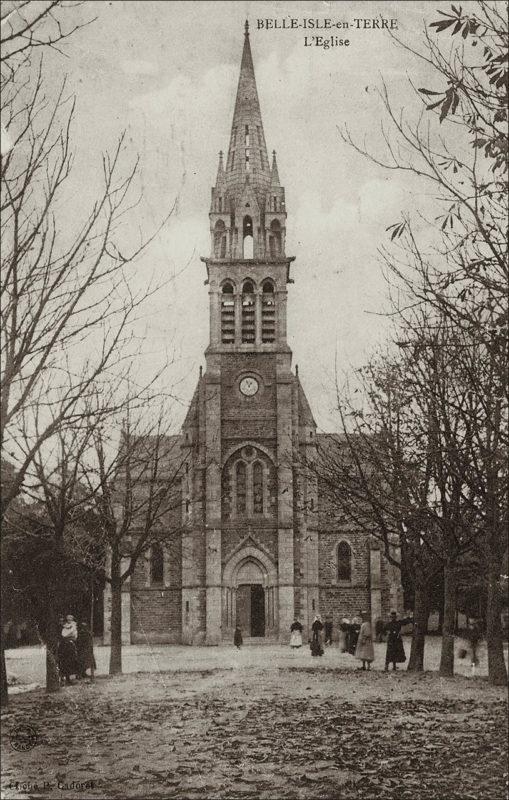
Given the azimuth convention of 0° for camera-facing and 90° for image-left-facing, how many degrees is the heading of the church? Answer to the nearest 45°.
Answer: approximately 0°

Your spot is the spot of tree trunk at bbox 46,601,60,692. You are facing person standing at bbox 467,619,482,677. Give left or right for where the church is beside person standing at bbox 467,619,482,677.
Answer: left

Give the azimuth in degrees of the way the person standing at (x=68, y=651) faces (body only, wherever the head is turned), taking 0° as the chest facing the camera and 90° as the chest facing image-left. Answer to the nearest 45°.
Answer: approximately 0°

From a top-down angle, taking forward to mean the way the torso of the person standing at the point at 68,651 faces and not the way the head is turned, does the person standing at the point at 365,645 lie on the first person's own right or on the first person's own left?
on the first person's own left

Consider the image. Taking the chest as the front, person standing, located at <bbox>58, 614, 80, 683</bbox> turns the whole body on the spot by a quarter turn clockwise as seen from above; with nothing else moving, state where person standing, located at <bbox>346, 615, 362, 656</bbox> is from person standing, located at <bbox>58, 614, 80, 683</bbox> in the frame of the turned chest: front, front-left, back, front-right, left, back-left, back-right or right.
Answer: back-right

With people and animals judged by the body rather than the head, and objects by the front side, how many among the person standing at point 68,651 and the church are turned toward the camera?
2
